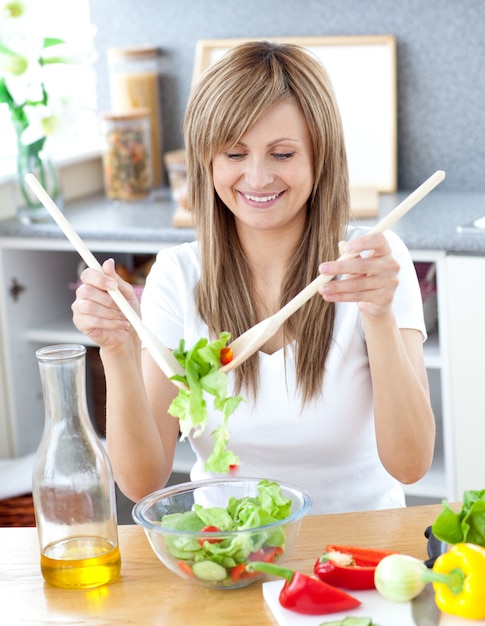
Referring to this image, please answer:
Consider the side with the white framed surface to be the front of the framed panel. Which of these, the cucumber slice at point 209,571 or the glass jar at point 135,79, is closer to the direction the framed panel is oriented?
the cucumber slice

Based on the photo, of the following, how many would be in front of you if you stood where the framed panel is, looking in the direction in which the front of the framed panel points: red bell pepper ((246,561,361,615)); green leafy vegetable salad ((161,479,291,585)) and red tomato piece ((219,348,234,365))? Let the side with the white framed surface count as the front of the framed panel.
3

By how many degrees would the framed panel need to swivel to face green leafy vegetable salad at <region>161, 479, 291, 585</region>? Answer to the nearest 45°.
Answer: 0° — it already faces it

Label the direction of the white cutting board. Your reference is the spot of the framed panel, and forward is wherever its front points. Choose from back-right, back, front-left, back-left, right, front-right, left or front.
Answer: front

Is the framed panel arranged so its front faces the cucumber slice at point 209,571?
yes

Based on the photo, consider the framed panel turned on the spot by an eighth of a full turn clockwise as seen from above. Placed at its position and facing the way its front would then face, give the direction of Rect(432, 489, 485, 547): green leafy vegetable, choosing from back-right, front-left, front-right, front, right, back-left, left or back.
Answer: front-left

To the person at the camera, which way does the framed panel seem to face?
facing the viewer

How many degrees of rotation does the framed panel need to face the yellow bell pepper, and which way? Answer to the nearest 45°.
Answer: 0° — it already faces it

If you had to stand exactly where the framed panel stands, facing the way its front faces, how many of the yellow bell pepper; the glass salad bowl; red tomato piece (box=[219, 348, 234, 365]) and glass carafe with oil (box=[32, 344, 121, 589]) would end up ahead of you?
4

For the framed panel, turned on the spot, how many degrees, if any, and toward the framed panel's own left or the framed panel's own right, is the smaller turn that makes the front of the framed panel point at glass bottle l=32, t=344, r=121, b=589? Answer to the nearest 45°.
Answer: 0° — it already faces it

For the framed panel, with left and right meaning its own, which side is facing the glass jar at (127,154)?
right

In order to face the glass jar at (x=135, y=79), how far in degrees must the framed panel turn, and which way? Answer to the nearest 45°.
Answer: approximately 90° to its right

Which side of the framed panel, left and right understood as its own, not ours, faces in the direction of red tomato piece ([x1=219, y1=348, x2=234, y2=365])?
front

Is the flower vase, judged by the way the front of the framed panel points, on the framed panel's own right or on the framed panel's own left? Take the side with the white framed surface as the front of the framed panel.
on the framed panel's own right
